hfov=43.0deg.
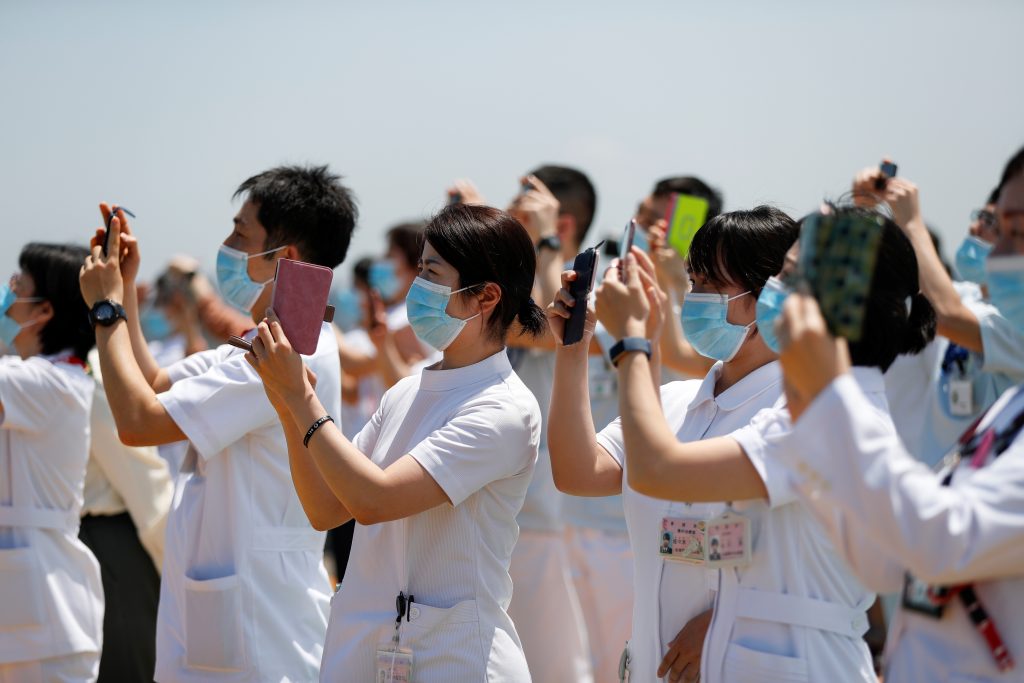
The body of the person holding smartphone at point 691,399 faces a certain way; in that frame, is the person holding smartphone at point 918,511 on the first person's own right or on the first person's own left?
on the first person's own left

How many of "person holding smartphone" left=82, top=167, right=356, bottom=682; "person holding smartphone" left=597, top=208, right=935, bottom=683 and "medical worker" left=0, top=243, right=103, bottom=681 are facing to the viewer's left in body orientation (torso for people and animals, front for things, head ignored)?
3

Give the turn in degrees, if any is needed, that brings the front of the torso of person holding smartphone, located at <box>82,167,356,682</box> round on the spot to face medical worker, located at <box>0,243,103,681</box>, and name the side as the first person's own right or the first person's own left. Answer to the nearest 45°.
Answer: approximately 45° to the first person's own right

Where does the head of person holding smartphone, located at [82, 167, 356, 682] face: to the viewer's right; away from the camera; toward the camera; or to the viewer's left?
to the viewer's left

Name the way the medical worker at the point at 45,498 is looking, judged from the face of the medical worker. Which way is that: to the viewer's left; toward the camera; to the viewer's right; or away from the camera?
to the viewer's left

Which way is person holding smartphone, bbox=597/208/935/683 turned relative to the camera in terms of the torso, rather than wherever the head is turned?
to the viewer's left

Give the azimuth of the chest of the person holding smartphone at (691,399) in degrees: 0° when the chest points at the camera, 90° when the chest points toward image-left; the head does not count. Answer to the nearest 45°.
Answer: approximately 45°

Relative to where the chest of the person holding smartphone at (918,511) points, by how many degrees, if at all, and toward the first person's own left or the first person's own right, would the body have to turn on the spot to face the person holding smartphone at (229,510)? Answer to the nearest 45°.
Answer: approximately 90° to the first person's own right

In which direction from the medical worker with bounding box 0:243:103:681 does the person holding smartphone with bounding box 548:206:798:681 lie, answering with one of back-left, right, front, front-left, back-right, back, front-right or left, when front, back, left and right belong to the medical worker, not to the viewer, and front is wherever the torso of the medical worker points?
back-left

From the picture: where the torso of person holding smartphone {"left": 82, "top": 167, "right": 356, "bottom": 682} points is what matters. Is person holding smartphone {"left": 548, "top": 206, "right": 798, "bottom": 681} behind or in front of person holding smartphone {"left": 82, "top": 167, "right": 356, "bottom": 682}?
behind

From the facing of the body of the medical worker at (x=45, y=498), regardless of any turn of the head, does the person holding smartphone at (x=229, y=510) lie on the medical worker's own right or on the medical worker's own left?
on the medical worker's own left

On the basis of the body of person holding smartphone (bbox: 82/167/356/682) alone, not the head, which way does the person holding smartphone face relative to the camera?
to the viewer's left

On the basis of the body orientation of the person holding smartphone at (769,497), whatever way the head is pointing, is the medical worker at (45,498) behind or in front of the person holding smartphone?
in front
